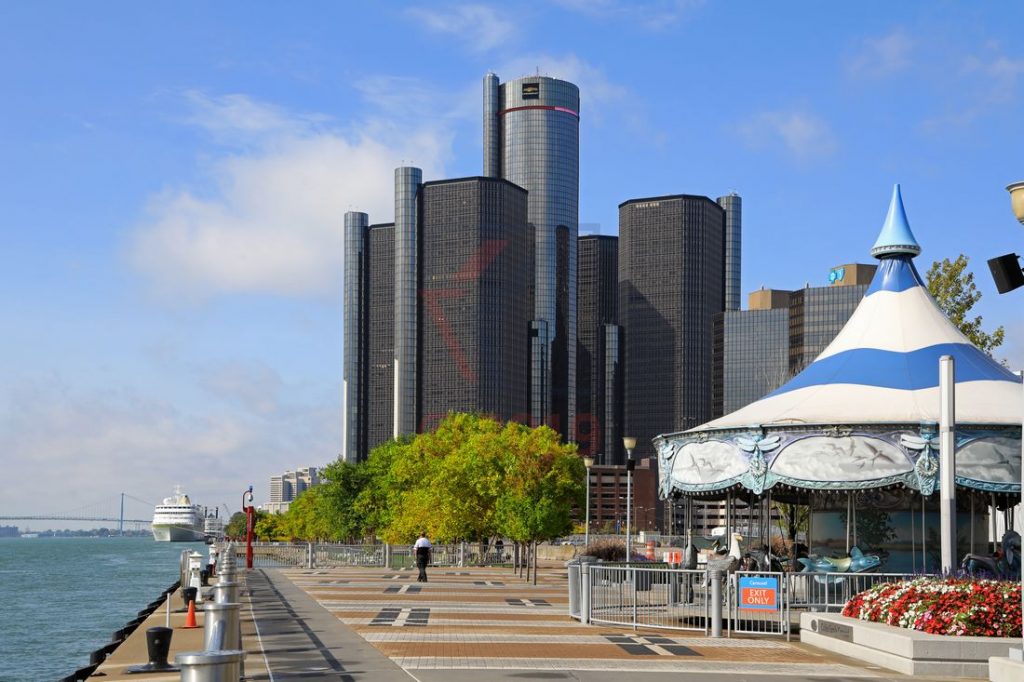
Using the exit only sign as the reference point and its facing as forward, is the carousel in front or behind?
behind

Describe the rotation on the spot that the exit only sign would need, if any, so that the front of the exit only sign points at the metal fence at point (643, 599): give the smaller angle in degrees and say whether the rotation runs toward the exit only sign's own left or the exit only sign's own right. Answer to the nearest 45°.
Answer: approximately 135° to the exit only sign's own right

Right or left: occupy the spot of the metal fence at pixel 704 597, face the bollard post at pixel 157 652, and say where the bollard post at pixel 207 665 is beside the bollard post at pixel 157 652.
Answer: left

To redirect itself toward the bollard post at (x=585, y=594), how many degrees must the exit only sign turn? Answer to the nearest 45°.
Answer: approximately 135° to its right

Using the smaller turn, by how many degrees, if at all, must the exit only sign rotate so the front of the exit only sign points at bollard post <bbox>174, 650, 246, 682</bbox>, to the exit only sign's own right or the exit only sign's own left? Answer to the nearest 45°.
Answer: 0° — it already faces it

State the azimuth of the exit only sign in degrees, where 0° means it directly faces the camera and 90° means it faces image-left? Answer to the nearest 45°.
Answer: approximately 0°

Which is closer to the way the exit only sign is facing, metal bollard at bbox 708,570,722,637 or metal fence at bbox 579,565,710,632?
the metal bollard
